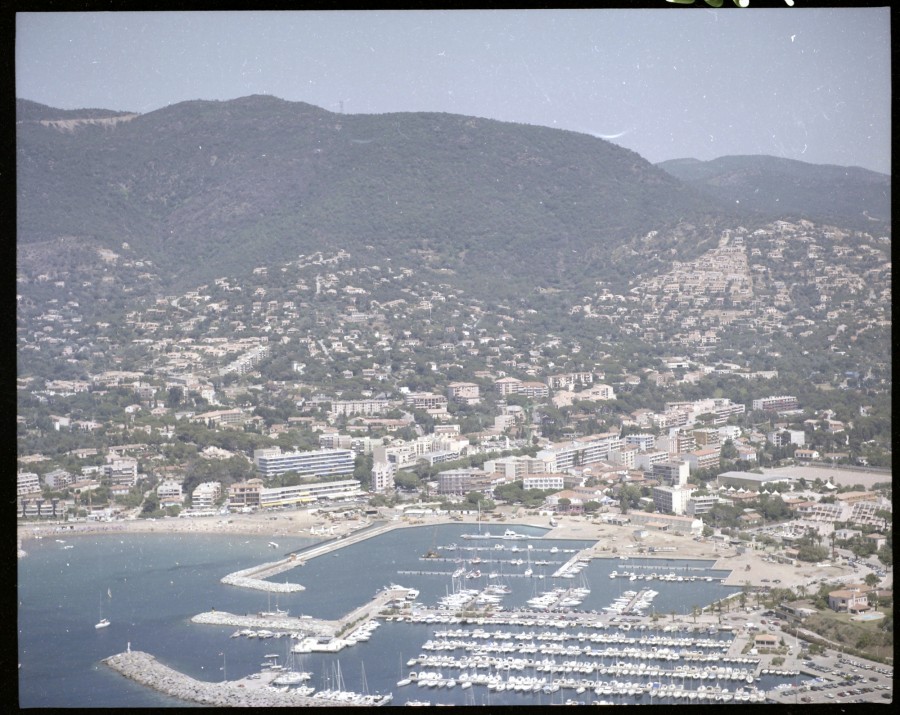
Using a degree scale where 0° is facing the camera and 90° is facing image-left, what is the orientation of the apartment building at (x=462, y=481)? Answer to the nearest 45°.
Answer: approximately 0°

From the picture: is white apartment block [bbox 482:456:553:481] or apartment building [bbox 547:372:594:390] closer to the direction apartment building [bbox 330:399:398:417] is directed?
the white apartment block

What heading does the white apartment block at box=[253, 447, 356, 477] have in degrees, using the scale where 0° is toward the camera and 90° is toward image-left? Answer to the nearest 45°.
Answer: approximately 0°

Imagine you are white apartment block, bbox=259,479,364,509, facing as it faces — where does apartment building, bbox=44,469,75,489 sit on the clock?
The apartment building is roughly at 3 o'clock from the white apartment block.
